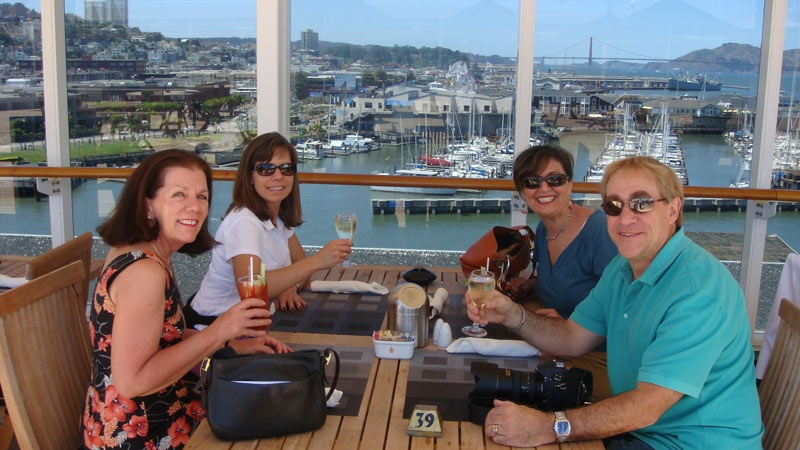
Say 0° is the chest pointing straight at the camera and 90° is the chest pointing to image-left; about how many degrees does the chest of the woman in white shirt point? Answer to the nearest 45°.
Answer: approximately 315°

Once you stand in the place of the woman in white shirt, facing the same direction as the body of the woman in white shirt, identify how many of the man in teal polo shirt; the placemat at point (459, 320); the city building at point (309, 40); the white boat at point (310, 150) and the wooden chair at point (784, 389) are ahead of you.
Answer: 3

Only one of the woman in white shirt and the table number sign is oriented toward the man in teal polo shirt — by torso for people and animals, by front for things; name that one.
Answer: the woman in white shirt

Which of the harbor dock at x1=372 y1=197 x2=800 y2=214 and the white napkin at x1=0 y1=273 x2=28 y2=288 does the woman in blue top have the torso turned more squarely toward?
the white napkin

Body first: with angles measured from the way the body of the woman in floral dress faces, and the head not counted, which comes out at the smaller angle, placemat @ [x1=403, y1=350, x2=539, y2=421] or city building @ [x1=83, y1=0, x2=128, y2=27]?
the placemat

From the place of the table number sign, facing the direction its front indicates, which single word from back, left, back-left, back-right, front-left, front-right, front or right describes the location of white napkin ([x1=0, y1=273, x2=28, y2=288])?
back-right

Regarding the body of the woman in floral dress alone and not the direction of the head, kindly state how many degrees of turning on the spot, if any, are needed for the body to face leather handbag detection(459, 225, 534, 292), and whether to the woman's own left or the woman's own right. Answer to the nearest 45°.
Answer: approximately 45° to the woman's own left

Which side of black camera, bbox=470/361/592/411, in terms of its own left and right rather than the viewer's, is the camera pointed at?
left

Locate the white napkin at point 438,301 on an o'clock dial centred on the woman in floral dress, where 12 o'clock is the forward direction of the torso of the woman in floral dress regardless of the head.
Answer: The white napkin is roughly at 11 o'clock from the woman in floral dress.
